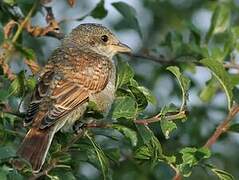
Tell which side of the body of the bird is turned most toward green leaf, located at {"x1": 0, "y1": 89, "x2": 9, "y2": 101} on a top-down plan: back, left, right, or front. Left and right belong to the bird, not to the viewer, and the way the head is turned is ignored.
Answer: back

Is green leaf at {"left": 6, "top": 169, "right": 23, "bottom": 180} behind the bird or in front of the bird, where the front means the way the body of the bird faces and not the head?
behind

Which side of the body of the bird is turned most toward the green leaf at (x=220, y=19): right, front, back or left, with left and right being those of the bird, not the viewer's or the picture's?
front

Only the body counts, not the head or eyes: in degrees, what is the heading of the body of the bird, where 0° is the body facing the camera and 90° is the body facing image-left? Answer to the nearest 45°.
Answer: approximately 225°
